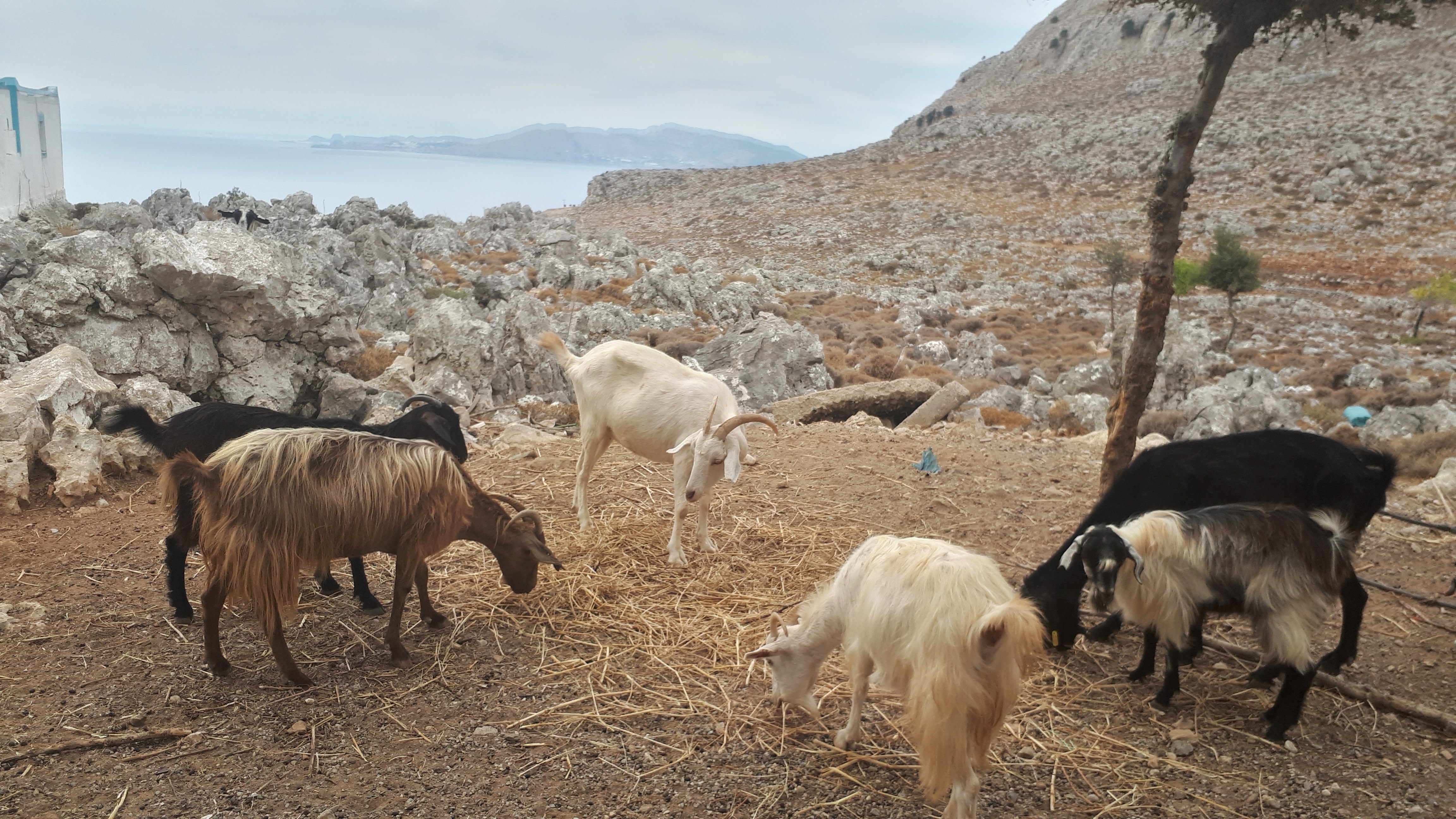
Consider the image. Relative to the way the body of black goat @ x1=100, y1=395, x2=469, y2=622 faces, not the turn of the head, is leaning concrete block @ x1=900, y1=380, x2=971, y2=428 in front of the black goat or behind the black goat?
in front

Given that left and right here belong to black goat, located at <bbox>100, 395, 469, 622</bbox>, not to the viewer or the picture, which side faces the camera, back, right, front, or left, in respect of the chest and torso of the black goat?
right

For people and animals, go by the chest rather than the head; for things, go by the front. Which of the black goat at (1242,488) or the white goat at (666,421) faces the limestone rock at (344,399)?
the black goat

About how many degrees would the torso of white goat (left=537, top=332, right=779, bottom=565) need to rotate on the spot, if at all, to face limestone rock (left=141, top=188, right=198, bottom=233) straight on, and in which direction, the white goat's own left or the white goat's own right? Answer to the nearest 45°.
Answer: approximately 180°

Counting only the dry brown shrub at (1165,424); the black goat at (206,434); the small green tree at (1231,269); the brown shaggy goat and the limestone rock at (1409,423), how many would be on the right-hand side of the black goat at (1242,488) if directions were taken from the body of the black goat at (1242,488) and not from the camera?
3

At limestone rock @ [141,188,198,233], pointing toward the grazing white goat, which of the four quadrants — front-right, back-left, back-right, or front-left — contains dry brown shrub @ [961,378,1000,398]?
front-left

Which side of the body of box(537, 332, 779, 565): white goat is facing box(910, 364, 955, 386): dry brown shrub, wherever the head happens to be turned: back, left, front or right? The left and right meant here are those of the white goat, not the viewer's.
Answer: left

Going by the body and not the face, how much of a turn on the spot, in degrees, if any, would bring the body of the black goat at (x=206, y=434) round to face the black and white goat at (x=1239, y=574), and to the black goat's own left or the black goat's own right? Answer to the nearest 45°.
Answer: approximately 45° to the black goat's own right

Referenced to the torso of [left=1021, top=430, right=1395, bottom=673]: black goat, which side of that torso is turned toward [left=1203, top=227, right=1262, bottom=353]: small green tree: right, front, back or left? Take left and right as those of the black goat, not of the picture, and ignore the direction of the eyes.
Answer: right

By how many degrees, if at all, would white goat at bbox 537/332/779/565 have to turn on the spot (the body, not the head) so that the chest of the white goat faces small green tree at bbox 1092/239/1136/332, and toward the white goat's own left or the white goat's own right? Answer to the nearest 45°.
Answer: approximately 90° to the white goat's own left

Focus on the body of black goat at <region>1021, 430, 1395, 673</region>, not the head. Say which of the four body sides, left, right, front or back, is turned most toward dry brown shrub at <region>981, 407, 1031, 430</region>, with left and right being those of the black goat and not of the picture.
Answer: right

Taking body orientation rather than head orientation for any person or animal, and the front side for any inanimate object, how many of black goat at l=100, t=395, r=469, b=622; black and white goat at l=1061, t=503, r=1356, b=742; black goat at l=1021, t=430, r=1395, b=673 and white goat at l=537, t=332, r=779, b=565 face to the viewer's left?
2

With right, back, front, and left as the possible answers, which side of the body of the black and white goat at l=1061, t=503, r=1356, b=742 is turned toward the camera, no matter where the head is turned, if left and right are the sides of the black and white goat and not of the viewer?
left

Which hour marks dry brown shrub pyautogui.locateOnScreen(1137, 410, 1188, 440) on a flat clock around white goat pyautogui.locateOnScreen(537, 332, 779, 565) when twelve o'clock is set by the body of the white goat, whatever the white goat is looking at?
The dry brown shrub is roughly at 9 o'clock from the white goat.

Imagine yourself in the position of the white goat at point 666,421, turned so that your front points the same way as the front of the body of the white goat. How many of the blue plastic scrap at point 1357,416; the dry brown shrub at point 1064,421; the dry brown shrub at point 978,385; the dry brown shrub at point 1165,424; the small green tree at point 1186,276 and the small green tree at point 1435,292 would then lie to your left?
6

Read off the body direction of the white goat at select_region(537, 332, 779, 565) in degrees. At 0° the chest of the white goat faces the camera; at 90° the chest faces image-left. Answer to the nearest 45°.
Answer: approximately 315°

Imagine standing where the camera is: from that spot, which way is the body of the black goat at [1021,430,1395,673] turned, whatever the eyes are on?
to the viewer's left

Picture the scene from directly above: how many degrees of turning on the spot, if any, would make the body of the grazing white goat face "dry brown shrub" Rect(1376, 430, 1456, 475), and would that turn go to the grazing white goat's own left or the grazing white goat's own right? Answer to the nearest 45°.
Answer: approximately 90° to the grazing white goat's own right
